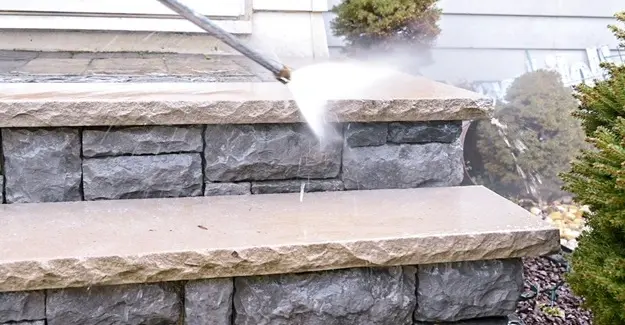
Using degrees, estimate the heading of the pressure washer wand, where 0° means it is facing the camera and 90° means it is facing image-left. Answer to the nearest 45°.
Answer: approximately 270°

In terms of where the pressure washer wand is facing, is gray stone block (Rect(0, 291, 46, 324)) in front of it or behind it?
behind

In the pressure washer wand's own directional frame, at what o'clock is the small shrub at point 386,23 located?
The small shrub is roughly at 10 o'clock from the pressure washer wand.

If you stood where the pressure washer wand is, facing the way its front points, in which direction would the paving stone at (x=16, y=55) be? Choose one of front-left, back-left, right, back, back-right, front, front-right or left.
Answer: back-left

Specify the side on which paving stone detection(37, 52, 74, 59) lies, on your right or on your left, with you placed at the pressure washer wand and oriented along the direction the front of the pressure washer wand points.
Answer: on your left
